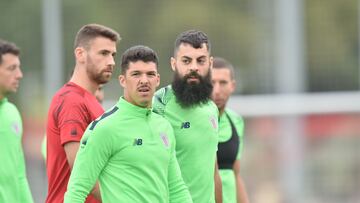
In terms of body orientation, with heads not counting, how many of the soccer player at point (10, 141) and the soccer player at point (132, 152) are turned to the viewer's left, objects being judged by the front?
0

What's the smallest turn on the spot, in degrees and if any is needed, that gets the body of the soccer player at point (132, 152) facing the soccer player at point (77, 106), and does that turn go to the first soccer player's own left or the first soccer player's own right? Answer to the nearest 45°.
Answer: approximately 180°

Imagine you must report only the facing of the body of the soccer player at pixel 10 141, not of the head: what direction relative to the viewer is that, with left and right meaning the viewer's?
facing the viewer and to the right of the viewer
